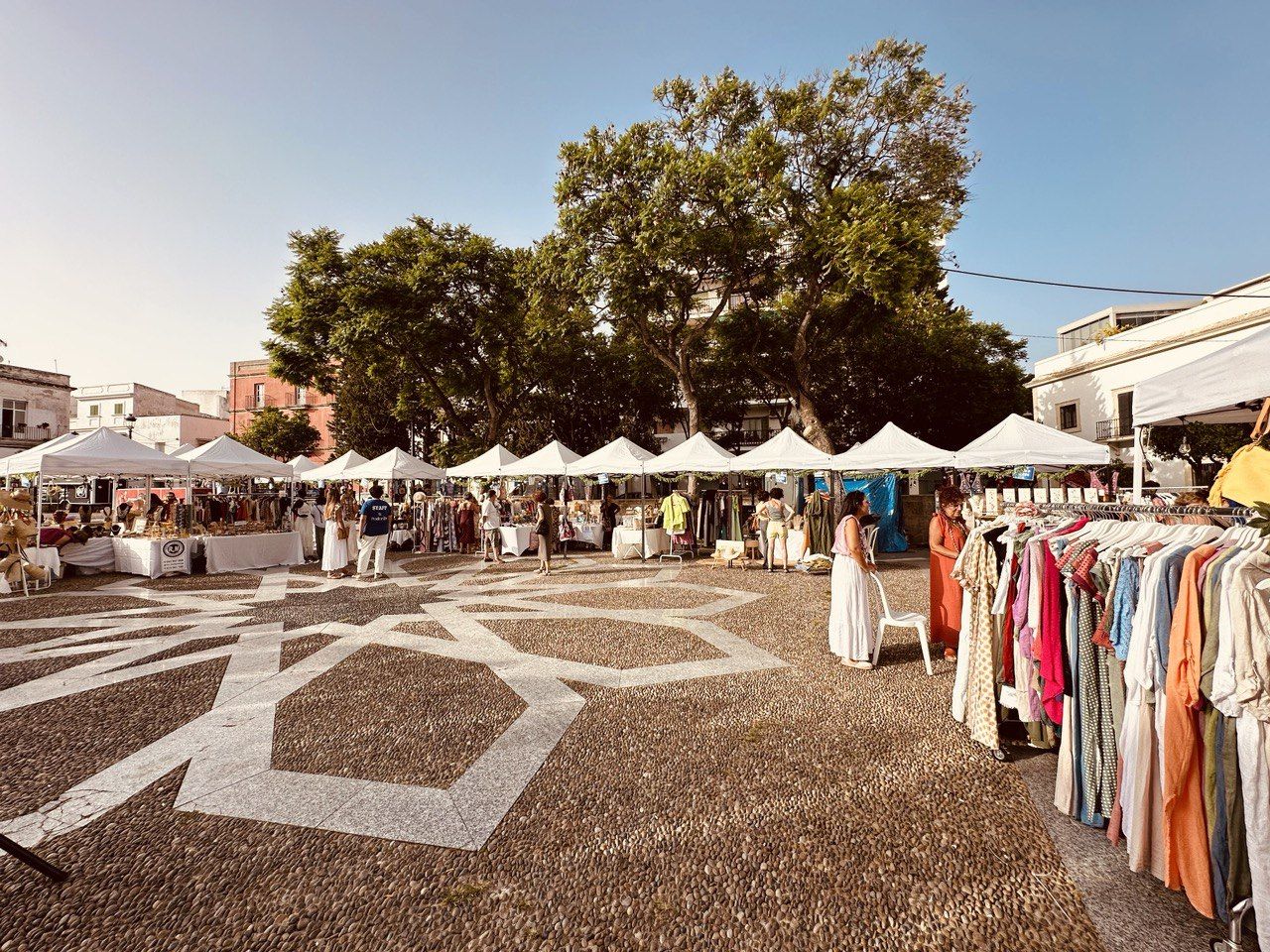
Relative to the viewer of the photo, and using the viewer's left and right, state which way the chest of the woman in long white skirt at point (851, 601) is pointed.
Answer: facing to the right of the viewer

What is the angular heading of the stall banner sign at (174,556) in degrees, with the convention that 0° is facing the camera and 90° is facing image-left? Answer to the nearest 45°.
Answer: approximately 0°

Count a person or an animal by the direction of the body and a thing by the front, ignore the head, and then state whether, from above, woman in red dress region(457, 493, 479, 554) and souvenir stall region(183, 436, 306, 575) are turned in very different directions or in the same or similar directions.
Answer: very different directions
